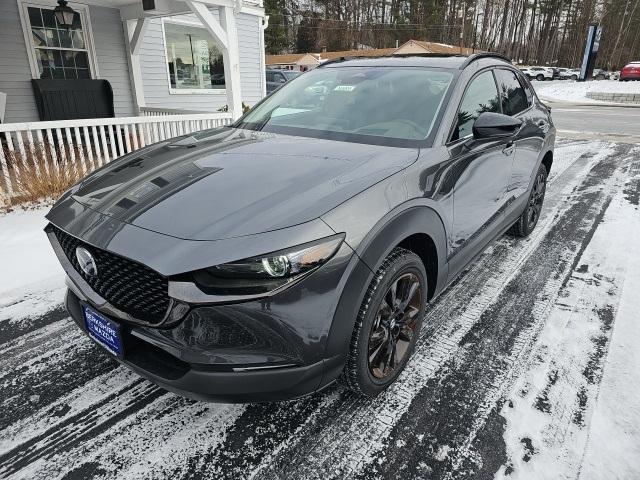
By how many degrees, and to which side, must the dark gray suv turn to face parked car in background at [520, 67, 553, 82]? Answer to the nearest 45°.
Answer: approximately 180°

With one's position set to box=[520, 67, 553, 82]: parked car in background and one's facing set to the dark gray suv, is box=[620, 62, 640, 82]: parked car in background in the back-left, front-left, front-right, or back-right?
front-left

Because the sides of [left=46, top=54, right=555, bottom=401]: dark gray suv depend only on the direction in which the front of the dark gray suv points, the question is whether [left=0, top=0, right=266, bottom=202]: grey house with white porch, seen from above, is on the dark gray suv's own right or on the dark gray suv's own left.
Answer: on the dark gray suv's own right

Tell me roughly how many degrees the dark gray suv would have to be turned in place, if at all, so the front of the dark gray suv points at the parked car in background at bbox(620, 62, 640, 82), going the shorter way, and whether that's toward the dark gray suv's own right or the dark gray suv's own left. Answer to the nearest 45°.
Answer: approximately 180°

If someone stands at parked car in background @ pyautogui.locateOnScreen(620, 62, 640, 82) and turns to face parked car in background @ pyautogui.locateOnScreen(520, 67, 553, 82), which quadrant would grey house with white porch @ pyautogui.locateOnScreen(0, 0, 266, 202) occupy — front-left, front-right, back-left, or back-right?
back-left

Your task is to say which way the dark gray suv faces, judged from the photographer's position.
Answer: facing the viewer and to the left of the viewer
